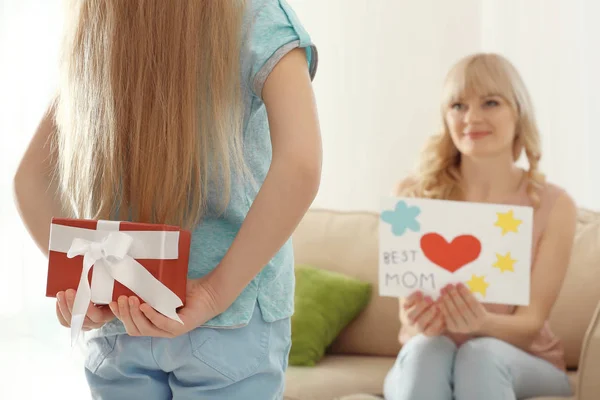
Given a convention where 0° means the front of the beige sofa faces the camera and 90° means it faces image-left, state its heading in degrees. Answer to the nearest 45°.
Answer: approximately 0°

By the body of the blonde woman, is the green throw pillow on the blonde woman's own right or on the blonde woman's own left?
on the blonde woman's own right

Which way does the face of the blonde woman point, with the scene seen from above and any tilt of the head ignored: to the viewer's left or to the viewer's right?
to the viewer's left
